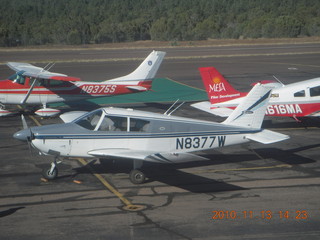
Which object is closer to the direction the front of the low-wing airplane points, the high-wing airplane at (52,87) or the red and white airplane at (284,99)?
the high-wing airplane

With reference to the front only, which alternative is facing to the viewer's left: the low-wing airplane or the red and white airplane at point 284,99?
the low-wing airplane

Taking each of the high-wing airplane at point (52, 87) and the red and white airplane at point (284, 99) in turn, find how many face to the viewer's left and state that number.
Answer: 1

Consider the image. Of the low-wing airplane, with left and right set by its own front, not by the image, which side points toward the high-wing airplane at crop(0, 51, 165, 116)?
right

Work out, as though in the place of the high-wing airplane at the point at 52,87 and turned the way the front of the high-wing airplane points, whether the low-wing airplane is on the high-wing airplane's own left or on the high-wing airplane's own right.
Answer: on the high-wing airplane's own left

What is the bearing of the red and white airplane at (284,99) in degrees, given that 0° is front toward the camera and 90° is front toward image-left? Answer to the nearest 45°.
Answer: approximately 270°

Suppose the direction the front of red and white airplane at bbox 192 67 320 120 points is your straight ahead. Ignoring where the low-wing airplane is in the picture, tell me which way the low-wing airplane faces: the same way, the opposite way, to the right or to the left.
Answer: the opposite way

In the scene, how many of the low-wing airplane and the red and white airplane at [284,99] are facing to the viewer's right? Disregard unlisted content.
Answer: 1

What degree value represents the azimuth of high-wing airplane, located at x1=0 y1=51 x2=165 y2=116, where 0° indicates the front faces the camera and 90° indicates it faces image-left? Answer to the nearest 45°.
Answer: approximately 90°

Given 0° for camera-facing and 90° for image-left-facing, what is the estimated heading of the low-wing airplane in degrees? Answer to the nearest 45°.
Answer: approximately 90°

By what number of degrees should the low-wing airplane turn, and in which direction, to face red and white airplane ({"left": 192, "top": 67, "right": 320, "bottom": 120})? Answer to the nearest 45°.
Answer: approximately 135° to its right

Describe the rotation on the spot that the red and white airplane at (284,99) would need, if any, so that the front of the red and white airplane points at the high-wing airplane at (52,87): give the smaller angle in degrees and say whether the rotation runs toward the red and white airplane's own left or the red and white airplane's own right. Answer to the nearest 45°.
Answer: approximately 180°
